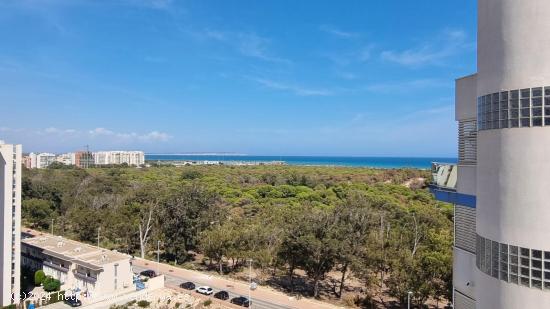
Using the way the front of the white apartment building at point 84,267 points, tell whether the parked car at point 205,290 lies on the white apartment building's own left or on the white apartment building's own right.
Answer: on the white apartment building's own left

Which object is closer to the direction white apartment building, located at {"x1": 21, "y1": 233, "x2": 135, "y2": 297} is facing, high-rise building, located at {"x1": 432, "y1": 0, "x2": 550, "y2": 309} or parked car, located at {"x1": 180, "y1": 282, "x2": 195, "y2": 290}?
the high-rise building

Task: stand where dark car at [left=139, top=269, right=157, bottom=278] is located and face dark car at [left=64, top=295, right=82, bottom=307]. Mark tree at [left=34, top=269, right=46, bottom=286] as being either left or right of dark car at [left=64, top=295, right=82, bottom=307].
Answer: right

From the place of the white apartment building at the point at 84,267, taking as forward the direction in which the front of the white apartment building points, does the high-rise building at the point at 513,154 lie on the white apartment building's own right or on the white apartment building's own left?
on the white apartment building's own left

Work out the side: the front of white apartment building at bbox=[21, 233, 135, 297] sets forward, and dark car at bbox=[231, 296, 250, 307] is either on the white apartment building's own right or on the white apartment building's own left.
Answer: on the white apartment building's own left

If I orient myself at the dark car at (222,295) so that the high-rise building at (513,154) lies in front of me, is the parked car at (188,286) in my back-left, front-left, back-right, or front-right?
back-right

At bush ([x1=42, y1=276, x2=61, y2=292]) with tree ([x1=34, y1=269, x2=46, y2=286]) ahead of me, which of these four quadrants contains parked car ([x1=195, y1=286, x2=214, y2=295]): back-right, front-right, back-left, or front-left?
back-right
